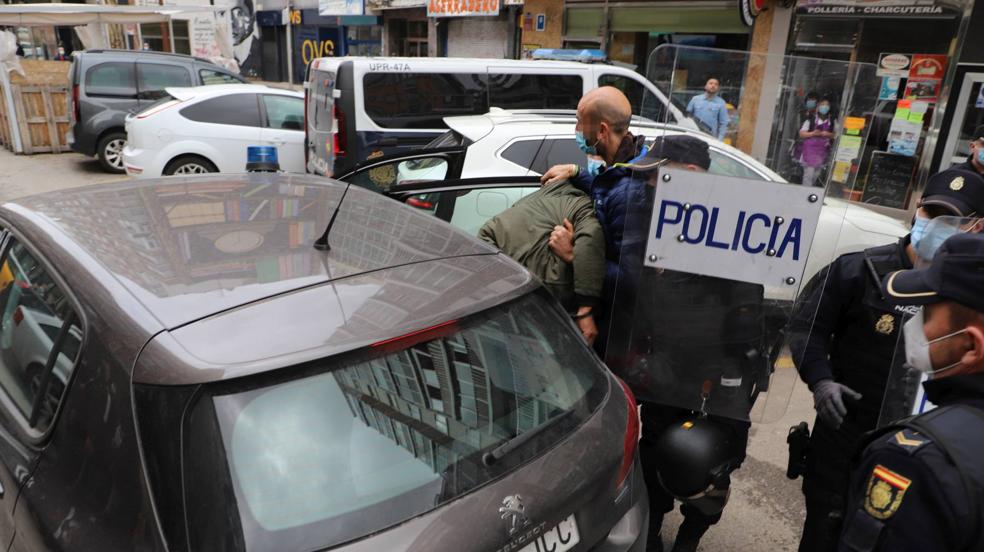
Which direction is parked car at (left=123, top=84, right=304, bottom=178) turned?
to the viewer's right

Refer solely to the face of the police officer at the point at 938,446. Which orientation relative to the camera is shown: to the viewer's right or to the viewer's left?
to the viewer's left

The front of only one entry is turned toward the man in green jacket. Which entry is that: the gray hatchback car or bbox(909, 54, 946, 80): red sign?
the red sign

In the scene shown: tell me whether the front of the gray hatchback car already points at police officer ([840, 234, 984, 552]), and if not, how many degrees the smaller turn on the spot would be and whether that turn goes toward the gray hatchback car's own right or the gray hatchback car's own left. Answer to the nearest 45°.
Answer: approximately 180°

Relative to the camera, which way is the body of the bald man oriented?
to the viewer's left

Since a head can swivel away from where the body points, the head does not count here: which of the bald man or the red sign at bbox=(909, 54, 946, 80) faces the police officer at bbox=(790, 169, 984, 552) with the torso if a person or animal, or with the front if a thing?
the red sign

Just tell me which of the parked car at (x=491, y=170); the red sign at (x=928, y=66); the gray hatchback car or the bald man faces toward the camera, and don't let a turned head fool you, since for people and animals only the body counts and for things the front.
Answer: the red sign

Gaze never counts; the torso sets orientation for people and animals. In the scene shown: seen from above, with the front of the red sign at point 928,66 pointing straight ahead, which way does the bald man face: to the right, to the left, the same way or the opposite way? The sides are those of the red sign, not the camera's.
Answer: to the right

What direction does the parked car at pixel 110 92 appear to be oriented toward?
to the viewer's right

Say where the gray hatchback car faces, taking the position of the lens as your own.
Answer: facing away from the viewer and to the left of the viewer

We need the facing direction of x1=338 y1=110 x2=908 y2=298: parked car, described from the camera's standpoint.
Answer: facing to the right of the viewer

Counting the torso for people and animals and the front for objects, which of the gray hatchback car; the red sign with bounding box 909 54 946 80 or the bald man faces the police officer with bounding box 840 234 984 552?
the red sign
